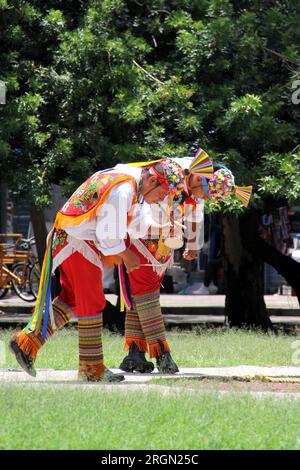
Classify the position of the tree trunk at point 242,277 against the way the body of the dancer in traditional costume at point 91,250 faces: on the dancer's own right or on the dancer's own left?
on the dancer's own left

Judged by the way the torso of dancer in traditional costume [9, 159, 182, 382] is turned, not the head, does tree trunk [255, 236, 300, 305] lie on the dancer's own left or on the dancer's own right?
on the dancer's own left

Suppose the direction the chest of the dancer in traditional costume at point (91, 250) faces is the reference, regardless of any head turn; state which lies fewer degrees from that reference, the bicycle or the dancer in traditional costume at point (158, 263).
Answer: the dancer in traditional costume

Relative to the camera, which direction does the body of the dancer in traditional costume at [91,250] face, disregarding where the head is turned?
to the viewer's right

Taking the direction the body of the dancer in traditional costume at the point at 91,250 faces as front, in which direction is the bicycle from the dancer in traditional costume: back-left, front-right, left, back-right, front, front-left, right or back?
left

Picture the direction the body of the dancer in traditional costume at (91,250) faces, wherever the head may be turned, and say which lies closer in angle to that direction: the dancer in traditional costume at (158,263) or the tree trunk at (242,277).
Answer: the dancer in traditional costume
